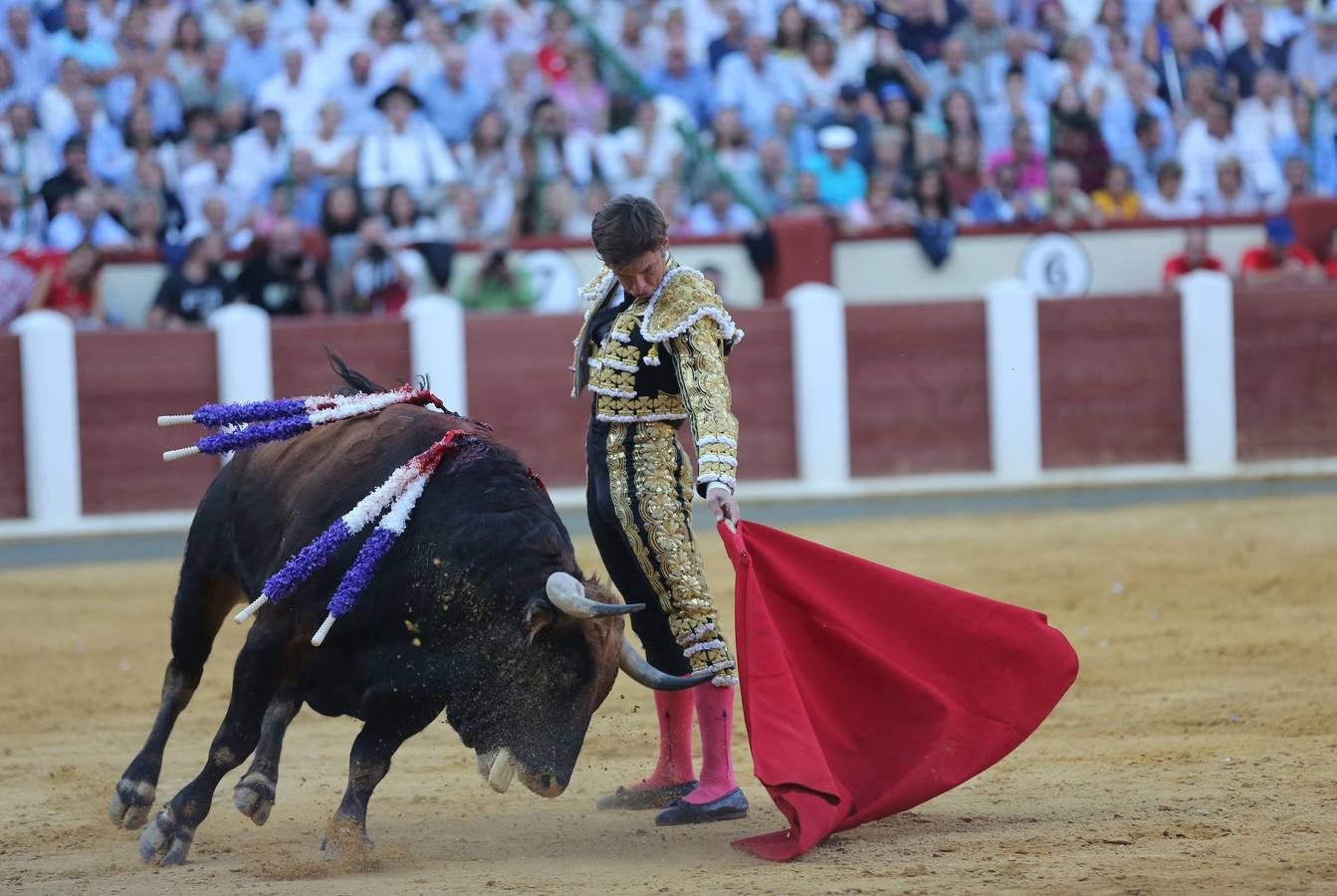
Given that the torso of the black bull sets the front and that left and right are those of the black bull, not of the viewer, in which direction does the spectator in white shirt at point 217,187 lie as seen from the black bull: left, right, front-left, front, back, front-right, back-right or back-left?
back-left

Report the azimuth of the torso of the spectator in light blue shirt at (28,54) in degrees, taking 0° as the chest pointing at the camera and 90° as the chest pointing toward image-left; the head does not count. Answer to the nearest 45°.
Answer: approximately 0°

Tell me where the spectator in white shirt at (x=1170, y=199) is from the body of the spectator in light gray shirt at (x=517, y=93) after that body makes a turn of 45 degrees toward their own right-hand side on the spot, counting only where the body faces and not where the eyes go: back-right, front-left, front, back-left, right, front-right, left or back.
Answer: back-left

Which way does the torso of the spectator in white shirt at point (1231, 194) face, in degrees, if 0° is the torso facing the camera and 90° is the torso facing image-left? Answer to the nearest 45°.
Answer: approximately 0°

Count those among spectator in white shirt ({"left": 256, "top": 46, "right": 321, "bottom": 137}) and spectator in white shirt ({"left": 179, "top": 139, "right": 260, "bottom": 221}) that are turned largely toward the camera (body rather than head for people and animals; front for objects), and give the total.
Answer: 2

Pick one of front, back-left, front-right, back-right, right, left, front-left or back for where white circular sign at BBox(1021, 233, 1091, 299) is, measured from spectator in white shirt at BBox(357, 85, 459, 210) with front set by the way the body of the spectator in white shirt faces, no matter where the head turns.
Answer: left

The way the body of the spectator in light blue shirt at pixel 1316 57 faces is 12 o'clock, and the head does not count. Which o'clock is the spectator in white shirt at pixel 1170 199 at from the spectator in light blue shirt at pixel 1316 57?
the spectator in white shirt at pixel 1170 199 is roughly at 1 o'clock from the spectator in light blue shirt at pixel 1316 57.

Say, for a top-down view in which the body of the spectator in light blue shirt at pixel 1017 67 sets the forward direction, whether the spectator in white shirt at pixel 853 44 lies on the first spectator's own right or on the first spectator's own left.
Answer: on the first spectator's own right
